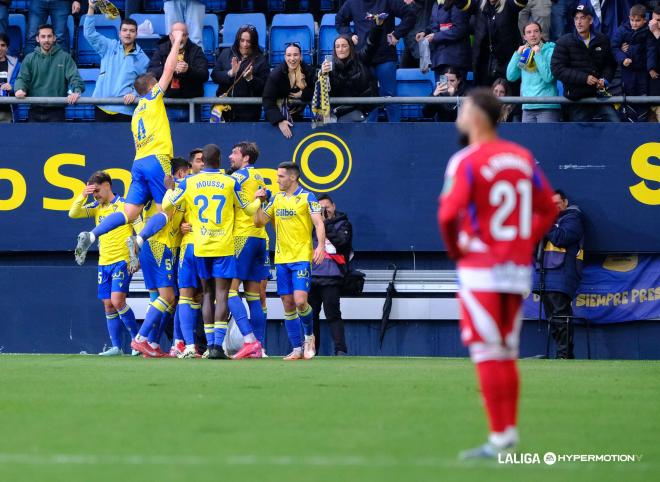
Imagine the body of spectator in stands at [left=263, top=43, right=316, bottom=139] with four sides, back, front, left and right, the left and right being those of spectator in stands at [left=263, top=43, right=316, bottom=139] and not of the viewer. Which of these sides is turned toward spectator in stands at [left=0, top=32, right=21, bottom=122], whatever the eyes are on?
right

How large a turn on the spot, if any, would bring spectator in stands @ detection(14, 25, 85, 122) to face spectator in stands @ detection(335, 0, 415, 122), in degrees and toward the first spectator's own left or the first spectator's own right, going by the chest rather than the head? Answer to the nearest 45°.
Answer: approximately 90° to the first spectator's own left

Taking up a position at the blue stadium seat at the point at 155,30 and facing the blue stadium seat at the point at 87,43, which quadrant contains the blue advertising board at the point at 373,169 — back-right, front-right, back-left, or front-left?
back-left

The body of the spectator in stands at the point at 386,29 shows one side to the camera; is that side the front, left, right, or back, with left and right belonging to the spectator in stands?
front

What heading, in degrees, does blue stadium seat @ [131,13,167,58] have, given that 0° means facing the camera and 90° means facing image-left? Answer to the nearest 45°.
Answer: approximately 0°

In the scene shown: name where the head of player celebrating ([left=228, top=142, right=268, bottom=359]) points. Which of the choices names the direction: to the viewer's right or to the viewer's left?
to the viewer's left

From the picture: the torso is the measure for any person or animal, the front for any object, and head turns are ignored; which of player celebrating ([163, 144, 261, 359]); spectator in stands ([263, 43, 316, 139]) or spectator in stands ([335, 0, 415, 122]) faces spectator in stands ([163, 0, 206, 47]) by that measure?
the player celebrating

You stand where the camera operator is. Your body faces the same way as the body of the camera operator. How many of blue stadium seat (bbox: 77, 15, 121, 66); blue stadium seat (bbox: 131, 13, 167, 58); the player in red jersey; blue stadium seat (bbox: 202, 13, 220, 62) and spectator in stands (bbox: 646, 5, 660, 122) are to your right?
3

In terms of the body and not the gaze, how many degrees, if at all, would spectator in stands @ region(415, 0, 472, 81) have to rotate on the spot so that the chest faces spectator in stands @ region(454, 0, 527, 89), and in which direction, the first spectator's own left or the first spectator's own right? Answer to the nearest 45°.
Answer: approximately 135° to the first spectator's own left

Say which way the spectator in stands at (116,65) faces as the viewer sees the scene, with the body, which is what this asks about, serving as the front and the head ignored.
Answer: toward the camera

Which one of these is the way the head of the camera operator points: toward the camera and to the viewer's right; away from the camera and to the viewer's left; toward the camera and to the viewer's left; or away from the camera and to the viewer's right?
toward the camera and to the viewer's left

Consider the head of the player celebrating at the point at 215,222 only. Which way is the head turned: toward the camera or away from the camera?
away from the camera

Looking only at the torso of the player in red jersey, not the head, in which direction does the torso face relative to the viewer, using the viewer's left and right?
facing away from the viewer and to the left of the viewer

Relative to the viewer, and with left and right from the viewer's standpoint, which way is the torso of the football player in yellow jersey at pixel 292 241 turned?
facing the viewer and to the left of the viewer
